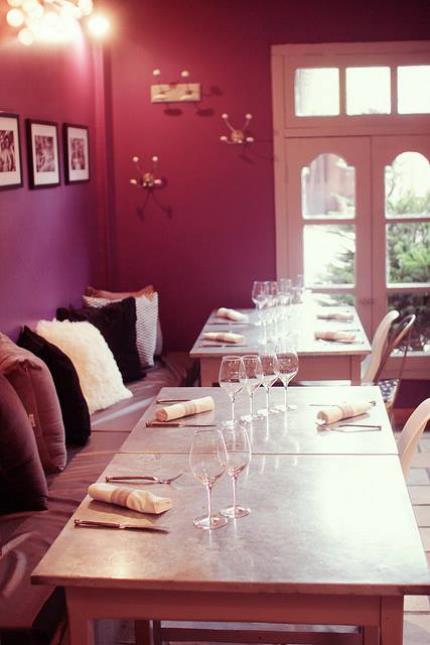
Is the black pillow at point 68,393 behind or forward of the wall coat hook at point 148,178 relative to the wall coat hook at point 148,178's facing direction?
forward

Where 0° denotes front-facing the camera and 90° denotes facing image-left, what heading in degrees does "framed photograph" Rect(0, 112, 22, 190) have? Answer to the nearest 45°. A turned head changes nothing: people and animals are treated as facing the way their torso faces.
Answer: approximately 315°

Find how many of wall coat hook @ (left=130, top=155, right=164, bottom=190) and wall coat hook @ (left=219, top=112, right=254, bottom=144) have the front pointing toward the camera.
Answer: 2

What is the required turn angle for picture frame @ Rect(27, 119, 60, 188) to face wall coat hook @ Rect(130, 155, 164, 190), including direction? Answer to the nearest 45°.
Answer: approximately 90° to its left

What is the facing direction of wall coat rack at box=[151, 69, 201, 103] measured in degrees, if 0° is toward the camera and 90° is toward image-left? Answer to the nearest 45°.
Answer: approximately 0°

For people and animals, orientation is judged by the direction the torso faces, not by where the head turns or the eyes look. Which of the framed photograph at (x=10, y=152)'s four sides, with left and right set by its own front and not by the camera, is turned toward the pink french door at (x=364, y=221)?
left

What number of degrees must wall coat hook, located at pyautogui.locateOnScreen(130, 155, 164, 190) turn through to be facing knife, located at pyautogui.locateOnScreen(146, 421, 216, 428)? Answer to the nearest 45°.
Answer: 0° — it already faces it

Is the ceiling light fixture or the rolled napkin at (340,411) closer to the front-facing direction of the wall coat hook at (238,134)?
the rolled napkin

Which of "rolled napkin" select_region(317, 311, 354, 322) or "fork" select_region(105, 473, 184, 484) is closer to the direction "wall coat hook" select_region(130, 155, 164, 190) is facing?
the fork

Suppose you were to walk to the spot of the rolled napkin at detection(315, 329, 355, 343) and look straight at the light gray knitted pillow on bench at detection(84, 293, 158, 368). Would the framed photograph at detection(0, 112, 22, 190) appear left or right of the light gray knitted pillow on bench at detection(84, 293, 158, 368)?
left

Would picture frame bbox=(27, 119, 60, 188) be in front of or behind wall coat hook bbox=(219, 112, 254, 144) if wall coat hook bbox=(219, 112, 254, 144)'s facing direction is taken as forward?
in front
